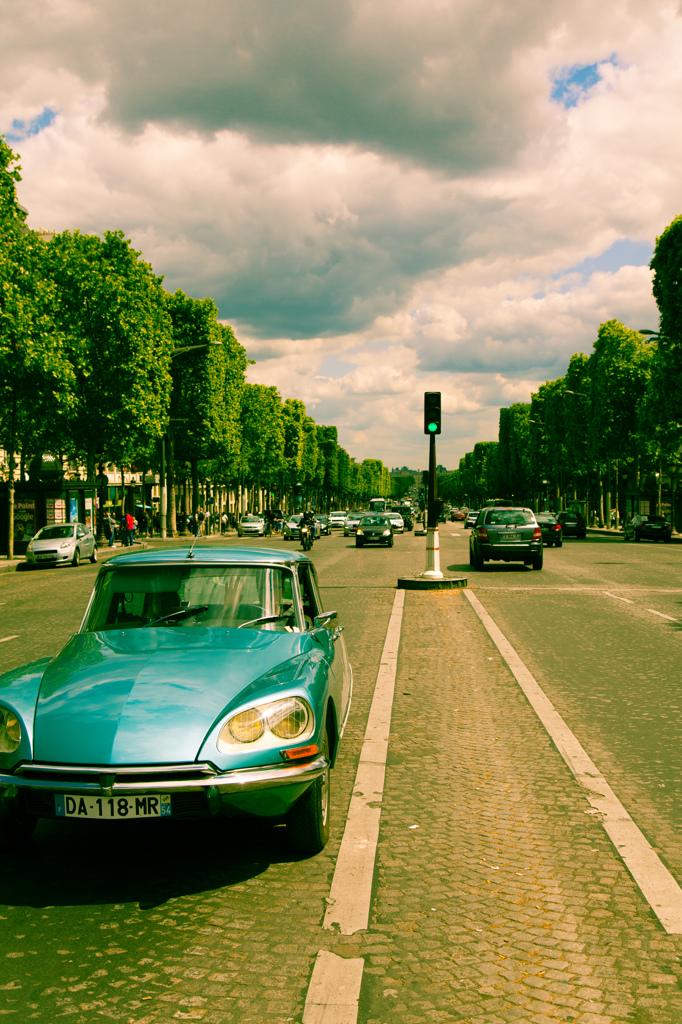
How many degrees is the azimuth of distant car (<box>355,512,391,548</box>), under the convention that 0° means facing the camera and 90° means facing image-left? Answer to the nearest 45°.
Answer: approximately 0°

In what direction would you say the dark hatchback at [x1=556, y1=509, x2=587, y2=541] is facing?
away from the camera

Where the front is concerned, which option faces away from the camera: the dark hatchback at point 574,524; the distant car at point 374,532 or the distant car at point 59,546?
the dark hatchback

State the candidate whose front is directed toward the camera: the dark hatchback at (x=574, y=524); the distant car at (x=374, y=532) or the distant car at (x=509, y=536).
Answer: the distant car at (x=374, y=532)

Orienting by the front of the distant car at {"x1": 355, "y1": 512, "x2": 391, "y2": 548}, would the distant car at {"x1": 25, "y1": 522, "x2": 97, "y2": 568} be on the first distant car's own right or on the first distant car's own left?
on the first distant car's own right

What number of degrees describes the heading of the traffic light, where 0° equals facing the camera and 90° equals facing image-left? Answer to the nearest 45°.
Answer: approximately 0°

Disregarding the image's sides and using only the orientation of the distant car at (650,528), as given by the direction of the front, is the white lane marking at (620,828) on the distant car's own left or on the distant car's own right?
on the distant car's own left

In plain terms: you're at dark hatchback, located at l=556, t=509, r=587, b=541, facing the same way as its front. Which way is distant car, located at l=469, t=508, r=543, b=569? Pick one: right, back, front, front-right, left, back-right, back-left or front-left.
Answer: back

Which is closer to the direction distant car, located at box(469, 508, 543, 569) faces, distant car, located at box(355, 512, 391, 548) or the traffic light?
the distant car

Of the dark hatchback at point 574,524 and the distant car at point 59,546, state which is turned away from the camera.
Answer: the dark hatchback

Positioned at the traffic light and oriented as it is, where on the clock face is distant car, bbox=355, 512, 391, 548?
The distant car is roughly at 6 o'clock from the traffic light.

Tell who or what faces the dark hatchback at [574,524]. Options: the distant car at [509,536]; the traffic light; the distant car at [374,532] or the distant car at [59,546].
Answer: the distant car at [509,536]

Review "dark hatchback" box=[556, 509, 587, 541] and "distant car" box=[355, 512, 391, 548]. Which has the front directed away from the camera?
the dark hatchback

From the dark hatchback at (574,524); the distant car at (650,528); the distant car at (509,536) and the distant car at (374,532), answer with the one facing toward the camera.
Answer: the distant car at (374,532)

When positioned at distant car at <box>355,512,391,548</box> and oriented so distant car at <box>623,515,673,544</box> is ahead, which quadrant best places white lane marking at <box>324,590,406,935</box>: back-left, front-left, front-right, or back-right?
back-right

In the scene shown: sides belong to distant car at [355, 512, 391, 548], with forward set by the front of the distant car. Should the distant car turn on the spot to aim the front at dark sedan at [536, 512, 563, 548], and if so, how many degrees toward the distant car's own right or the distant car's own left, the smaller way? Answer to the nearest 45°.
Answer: approximately 90° to the distant car's own left

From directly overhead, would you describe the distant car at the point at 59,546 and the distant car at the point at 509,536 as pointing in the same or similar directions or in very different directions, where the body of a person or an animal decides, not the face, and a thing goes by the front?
very different directions

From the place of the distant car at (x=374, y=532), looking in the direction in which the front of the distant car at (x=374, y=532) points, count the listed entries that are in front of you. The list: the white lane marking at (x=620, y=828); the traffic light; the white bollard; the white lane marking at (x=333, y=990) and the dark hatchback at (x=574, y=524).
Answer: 4

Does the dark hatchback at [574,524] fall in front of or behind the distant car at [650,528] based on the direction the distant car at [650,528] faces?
in front
